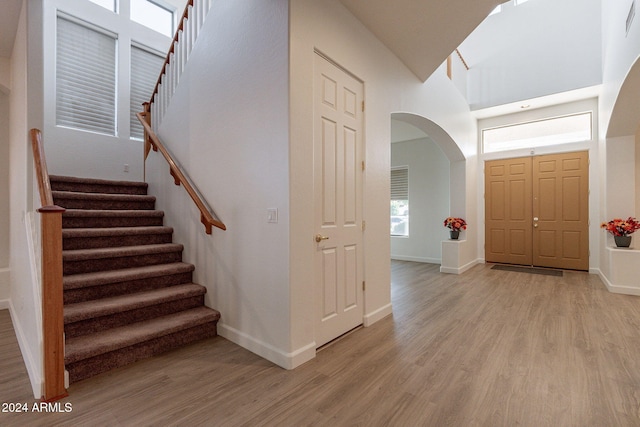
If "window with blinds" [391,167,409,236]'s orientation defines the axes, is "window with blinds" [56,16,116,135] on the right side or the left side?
on its right

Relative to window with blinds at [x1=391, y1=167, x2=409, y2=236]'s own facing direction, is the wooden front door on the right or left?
on its left
